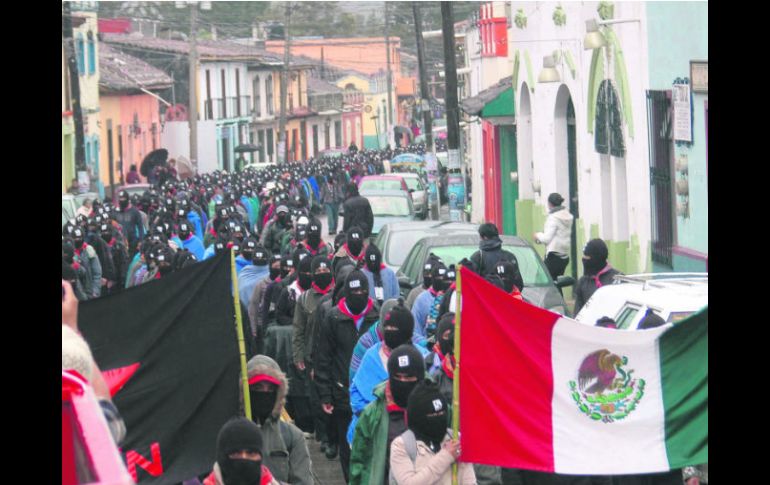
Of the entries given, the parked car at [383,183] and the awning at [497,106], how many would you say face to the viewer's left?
1

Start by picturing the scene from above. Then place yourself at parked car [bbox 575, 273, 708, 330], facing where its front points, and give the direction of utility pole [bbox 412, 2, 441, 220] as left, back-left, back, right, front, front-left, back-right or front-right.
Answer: back-right

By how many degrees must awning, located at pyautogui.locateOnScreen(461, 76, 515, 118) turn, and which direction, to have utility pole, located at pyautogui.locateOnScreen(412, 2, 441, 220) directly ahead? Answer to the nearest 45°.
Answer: approximately 90° to its right

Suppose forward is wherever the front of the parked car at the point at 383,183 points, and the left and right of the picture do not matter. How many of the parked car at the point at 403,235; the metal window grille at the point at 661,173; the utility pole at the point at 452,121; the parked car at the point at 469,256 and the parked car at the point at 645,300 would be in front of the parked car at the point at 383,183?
5

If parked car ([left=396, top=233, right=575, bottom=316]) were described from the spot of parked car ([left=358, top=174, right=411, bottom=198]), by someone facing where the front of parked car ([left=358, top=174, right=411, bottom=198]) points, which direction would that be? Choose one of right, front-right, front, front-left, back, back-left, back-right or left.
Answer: front

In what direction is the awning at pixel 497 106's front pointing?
to the viewer's left

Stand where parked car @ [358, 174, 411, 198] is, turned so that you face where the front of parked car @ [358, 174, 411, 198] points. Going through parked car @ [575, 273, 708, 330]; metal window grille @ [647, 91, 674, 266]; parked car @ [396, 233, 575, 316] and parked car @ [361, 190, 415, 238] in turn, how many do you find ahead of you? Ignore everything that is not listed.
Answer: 4

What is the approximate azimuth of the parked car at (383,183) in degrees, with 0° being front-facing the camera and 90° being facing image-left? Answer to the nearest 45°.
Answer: approximately 0°

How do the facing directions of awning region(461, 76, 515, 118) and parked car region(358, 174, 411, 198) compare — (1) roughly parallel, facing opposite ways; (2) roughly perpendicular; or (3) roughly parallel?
roughly perpendicular

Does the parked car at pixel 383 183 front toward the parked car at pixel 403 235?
yes
